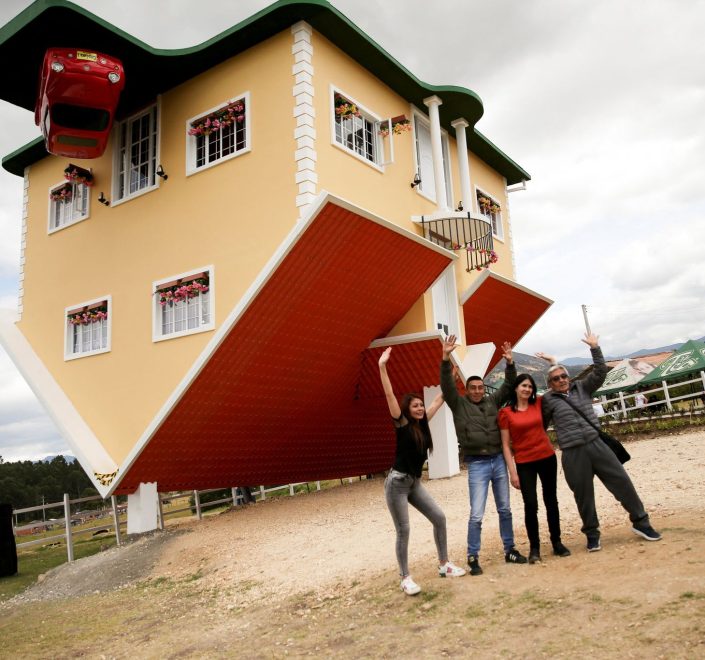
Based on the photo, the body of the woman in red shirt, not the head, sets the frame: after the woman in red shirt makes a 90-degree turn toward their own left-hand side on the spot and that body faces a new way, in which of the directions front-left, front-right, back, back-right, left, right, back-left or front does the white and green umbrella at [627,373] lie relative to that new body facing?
left

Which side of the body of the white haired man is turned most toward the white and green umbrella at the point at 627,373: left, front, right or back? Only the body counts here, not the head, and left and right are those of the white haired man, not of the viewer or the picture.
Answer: back

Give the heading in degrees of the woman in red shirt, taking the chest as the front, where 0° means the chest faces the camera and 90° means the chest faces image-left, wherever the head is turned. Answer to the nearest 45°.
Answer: approximately 0°

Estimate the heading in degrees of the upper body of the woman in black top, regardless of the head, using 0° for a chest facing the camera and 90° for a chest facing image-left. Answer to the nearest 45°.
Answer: approximately 315°

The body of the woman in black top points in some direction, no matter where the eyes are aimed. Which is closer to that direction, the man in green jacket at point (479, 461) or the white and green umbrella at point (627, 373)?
the man in green jacket

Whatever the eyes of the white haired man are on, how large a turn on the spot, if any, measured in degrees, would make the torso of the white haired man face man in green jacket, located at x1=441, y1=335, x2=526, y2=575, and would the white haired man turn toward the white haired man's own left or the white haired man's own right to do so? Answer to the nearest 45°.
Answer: approximately 90° to the white haired man's own right

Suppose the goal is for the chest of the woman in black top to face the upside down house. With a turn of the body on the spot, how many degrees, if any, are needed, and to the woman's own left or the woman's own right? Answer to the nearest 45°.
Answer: approximately 180°

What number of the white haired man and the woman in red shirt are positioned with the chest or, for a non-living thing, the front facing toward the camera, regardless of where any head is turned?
2

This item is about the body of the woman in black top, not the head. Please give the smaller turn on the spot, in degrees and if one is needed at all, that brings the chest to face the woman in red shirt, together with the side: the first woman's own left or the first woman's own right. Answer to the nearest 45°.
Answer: approximately 45° to the first woman's own left

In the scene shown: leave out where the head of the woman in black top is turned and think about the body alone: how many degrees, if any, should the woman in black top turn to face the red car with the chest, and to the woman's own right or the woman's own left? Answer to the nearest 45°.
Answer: approximately 180°

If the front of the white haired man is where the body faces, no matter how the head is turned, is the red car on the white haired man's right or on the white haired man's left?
on the white haired man's right
